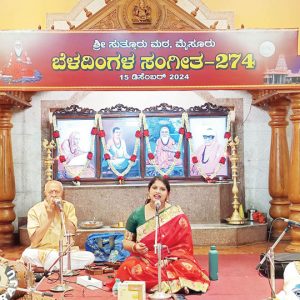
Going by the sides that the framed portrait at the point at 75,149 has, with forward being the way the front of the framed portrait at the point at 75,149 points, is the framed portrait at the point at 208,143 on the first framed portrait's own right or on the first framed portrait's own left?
on the first framed portrait's own left

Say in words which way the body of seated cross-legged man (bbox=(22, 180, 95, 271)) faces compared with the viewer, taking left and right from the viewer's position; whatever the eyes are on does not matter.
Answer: facing the viewer

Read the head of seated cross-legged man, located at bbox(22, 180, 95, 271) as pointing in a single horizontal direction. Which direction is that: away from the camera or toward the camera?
toward the camera

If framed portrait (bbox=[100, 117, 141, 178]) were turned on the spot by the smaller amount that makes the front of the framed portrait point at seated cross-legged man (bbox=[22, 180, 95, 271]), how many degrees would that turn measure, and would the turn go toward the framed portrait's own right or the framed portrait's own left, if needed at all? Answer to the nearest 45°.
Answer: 0° — it already faces them

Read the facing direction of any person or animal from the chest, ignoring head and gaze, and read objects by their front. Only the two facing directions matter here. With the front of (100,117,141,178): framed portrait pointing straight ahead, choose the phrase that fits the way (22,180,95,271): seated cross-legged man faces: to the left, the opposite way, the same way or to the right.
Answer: the same way

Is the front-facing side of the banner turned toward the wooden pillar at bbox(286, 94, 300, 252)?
no

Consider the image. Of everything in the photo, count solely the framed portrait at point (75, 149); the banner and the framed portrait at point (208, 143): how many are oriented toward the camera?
3

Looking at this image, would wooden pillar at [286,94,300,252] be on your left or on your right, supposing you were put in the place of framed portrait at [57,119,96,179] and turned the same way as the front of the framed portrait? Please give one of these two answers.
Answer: on your left

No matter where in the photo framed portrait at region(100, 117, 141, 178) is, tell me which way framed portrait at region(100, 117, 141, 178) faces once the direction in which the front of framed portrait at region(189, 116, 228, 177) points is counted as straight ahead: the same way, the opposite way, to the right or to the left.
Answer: the same way

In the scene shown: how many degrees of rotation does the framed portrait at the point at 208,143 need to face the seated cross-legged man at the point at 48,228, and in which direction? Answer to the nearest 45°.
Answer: approximately 45° to its right

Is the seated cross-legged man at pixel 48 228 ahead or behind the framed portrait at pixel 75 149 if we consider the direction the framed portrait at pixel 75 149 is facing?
ahead
